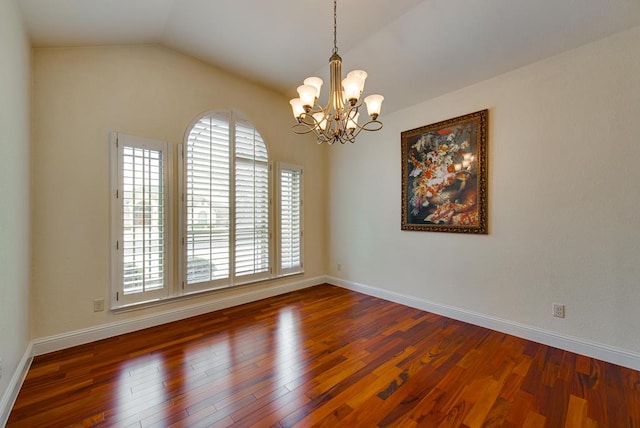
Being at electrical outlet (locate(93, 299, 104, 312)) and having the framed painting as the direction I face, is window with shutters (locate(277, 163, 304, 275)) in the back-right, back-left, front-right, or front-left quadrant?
front-left

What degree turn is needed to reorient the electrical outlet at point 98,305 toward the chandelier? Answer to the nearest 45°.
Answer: approximately 45° to its left

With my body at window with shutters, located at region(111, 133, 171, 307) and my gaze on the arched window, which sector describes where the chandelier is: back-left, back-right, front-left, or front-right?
front-right

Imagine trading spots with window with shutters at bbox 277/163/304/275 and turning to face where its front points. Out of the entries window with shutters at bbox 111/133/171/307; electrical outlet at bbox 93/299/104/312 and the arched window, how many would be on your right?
3

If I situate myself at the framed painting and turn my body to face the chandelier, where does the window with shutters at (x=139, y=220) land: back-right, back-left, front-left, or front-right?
front-right

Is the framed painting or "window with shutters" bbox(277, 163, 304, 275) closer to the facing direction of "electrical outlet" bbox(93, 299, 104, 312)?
the framed painting

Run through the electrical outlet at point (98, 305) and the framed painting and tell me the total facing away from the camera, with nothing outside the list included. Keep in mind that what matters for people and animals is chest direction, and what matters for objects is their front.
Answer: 0

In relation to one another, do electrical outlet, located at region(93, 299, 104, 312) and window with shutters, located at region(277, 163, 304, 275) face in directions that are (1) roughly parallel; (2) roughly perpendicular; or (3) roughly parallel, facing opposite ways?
roughly parallel

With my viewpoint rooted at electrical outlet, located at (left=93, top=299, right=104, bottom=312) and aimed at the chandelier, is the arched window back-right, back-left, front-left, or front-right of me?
front-left

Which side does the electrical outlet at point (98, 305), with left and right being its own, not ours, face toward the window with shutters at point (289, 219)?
left

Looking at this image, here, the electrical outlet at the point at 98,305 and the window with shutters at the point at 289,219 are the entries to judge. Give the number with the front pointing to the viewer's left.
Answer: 0

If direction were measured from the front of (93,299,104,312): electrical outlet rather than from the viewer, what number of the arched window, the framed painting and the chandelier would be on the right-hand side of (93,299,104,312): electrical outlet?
0

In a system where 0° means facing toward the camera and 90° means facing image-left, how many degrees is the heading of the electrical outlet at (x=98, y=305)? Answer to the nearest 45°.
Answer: approximately 0°

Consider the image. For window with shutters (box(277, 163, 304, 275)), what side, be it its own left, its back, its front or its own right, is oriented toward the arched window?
right

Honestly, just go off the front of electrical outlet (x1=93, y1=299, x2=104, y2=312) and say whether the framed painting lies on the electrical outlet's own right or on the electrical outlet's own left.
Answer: on the electrical outlet's own left

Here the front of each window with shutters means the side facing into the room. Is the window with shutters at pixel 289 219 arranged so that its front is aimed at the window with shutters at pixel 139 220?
no

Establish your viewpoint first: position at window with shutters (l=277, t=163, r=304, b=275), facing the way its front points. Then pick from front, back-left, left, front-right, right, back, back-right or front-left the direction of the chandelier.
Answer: front-right

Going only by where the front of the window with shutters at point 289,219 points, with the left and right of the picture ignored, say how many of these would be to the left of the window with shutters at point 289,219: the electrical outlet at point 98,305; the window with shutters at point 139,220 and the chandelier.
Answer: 0

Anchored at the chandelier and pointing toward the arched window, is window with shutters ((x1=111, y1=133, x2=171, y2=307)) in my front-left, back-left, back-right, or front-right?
front-left
